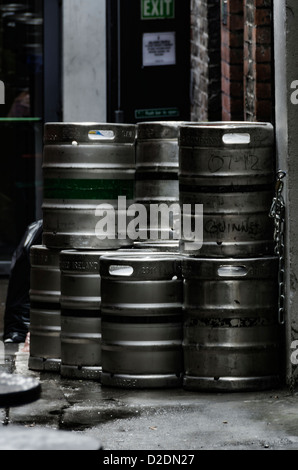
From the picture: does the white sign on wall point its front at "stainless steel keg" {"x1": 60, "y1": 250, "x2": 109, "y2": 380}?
yes

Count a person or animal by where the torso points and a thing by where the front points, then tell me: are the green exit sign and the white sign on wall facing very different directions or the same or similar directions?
same or similar directions

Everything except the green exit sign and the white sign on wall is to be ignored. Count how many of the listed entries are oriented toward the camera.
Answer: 2

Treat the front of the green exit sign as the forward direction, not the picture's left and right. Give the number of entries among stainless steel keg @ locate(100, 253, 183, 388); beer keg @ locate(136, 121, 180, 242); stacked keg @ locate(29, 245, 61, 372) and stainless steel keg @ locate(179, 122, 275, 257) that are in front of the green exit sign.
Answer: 4

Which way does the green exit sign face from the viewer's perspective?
toward the camera

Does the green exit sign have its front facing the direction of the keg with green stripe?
yes

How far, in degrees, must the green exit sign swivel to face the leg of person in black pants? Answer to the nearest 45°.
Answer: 0° — it already faces it

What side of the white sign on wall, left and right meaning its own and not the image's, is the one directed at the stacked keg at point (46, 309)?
front

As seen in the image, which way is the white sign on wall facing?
toward the camera

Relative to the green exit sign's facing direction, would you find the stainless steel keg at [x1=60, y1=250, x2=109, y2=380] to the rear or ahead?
ahead

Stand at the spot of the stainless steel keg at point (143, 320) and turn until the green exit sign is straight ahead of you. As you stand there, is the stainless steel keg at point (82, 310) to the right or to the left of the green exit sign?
left

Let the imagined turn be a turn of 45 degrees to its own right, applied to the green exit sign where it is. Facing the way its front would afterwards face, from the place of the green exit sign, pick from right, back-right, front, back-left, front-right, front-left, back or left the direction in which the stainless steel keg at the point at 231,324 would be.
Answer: front-left

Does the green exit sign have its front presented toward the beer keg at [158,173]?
yes

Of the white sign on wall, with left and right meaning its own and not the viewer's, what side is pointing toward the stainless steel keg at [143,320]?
front

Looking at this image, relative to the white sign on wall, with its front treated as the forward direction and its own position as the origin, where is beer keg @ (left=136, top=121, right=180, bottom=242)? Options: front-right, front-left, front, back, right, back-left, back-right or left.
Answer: front

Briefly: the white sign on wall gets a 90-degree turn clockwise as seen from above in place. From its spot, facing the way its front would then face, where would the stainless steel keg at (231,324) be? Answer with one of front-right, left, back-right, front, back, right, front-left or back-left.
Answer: left
